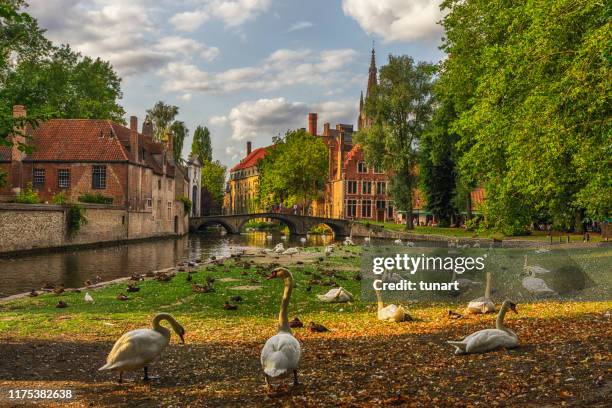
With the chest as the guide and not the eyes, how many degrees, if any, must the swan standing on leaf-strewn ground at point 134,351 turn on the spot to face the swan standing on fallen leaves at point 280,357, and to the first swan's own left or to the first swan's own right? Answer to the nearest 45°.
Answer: approximately 45° to the first swan's own right

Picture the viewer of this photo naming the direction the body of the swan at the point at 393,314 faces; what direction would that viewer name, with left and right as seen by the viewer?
facing to the left of the viewer

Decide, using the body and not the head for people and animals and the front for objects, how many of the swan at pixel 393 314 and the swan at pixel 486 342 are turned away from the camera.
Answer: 0

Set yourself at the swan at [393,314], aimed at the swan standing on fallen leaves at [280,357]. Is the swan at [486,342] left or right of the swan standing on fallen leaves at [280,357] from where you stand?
left

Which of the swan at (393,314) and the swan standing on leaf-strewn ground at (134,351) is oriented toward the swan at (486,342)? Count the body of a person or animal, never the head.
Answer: the swan standing on leaf-strewn ground

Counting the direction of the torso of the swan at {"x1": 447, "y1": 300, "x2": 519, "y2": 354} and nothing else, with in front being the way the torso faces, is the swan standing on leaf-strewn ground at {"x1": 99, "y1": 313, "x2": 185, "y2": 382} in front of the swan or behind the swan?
behind

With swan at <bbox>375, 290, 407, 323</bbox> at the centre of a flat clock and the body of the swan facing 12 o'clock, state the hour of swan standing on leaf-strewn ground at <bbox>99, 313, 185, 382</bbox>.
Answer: The swan standing on leaf-strewn ground is roughly at 10 o'clock from the swan.

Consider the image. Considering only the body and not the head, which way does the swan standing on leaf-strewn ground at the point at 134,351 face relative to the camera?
to the viewer's right

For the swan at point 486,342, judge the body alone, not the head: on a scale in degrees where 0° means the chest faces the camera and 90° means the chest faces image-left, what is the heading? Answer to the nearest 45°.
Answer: approximately 270°

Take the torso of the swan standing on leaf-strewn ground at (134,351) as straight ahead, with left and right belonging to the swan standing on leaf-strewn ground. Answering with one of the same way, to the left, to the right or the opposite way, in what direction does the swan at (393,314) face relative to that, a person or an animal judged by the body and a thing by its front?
the opposite way
